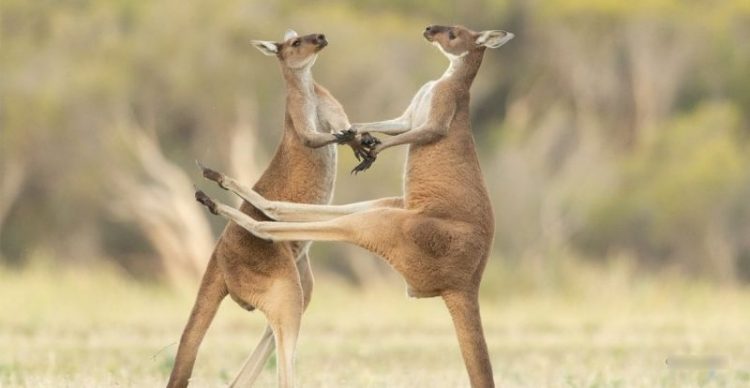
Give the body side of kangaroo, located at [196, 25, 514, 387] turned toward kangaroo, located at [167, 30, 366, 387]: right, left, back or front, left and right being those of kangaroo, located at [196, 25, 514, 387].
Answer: front

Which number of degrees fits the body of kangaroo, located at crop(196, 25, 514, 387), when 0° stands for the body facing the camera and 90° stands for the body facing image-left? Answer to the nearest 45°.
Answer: approximately 90°
